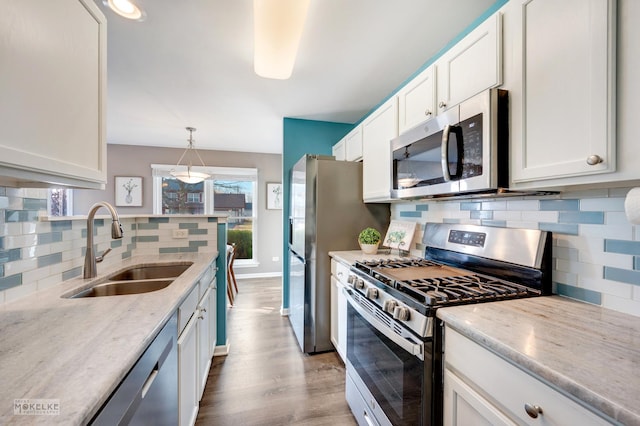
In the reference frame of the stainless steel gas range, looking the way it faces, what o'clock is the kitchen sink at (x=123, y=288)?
The kitchen sink is roughly at 1 o'clock from the stainless steel gas range.

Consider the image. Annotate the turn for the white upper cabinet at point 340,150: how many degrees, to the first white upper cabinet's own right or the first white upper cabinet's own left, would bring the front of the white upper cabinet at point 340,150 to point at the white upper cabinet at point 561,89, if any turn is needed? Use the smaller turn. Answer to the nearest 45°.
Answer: approximately 90° to the first white upper cabinet's own left

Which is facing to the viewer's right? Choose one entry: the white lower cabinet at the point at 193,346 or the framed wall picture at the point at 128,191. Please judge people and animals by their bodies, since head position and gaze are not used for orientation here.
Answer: the white lower cabinet

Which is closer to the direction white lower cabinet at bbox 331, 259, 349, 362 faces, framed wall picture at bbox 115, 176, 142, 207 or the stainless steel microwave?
the framed wall picture

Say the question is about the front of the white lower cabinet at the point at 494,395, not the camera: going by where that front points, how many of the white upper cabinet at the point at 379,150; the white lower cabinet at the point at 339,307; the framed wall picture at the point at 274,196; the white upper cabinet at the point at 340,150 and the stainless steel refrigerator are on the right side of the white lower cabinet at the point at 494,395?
5

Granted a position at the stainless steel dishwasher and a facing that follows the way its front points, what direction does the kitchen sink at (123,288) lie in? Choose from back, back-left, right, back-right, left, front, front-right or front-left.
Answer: left

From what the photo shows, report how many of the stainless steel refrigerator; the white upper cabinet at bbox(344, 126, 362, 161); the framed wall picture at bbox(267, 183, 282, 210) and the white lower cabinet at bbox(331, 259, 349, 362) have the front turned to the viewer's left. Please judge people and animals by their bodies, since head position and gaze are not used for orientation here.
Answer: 3

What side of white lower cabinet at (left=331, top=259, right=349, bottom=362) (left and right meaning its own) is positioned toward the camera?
left

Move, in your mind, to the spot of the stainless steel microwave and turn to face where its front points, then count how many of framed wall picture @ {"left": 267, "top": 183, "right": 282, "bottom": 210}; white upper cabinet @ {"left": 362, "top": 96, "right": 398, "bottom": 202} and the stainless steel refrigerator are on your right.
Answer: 3

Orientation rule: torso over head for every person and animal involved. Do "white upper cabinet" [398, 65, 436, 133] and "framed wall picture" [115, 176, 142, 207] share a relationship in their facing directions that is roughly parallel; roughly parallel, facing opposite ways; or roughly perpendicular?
roughly perpendicular

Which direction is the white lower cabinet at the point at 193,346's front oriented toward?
to the viewer's right
